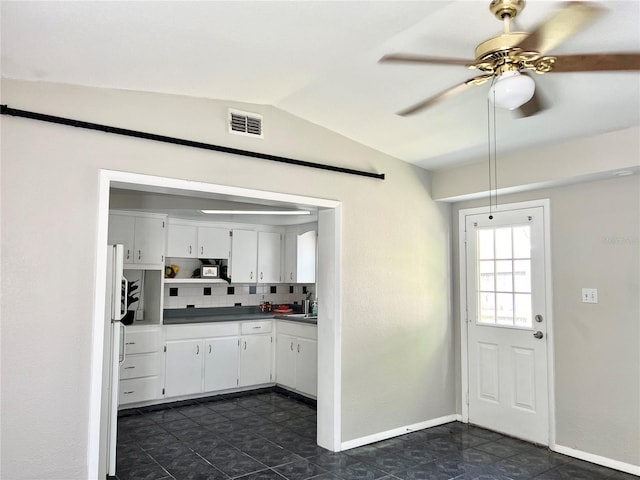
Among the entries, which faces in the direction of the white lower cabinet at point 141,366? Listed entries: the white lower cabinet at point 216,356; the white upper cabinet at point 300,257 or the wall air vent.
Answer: the white upper cabinet

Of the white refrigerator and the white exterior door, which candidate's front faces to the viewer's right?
the white refrigerator

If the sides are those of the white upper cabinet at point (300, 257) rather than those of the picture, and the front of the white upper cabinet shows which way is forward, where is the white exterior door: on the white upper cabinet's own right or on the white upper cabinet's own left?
on the white upper cabinet's own left

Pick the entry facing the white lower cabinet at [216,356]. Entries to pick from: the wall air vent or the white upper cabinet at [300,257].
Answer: the white upper cabinet

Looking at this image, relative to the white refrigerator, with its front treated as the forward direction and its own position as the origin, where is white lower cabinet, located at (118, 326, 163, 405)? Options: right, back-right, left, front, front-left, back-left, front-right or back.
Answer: left

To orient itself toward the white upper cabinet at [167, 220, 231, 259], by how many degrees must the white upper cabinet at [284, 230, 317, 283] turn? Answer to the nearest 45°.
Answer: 0° — it already faces it

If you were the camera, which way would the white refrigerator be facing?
facing to the right of the viewer

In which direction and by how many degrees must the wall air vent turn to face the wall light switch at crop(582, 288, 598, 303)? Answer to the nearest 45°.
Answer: approximately 45° to its left

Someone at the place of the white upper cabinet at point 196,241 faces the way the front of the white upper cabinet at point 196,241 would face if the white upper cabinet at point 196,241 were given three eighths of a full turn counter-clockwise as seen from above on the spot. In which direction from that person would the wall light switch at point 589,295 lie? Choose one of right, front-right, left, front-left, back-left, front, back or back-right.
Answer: back-right

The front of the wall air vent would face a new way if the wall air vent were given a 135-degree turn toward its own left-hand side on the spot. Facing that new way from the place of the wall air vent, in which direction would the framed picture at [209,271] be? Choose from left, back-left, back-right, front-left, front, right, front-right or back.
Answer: front

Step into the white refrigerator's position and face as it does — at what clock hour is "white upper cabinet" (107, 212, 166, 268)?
The white upper cabinet is roughly at 9 o'clock from the white refrigerator.

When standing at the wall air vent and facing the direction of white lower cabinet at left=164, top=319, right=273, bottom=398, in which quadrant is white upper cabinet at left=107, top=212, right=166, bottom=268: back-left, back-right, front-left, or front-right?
front-left

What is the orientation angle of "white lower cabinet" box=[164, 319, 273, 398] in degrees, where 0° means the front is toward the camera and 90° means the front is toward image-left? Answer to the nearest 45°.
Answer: approximately 315°

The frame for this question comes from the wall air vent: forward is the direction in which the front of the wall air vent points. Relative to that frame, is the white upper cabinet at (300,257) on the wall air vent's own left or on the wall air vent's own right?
on the wall air vent's own left

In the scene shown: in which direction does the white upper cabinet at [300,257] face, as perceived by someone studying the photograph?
facing the viewer and to the left of the viewer

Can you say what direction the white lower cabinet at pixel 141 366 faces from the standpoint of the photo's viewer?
facing the viewer and to the right of the viewer

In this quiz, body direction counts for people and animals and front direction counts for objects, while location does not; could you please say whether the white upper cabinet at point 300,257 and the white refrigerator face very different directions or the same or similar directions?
very different directions

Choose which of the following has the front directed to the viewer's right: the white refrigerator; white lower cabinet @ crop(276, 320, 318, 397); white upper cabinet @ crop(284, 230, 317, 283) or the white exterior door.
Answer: the white refrigerator

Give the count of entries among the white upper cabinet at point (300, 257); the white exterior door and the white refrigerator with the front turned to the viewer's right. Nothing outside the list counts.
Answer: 1

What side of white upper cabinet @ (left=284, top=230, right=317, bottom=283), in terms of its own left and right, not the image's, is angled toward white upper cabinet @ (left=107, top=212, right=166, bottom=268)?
front
